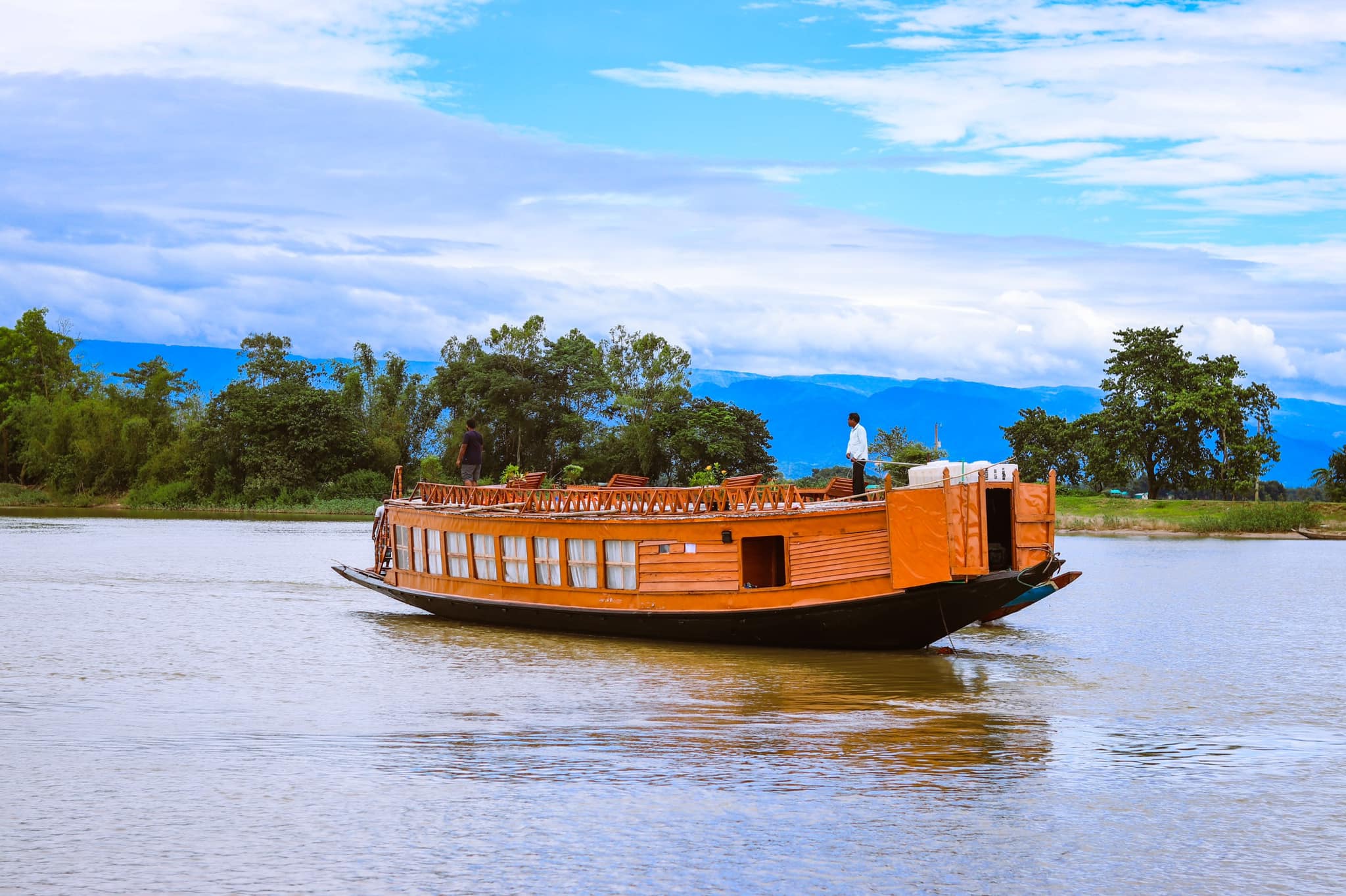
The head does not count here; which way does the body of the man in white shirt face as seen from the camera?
to the viewer's left

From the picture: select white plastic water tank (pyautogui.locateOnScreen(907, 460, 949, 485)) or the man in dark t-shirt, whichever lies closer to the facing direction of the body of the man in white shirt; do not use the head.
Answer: the man in dark t-shirt

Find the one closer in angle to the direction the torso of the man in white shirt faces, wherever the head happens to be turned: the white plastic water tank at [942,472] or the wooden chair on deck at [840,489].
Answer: the wooden chair on deck

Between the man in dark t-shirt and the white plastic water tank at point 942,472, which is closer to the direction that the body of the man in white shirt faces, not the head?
the man in dark t-shirt

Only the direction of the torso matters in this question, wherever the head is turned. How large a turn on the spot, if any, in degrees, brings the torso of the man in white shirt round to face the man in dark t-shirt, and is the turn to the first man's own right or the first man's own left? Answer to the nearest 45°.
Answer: approximately 45° to the first man's own right
